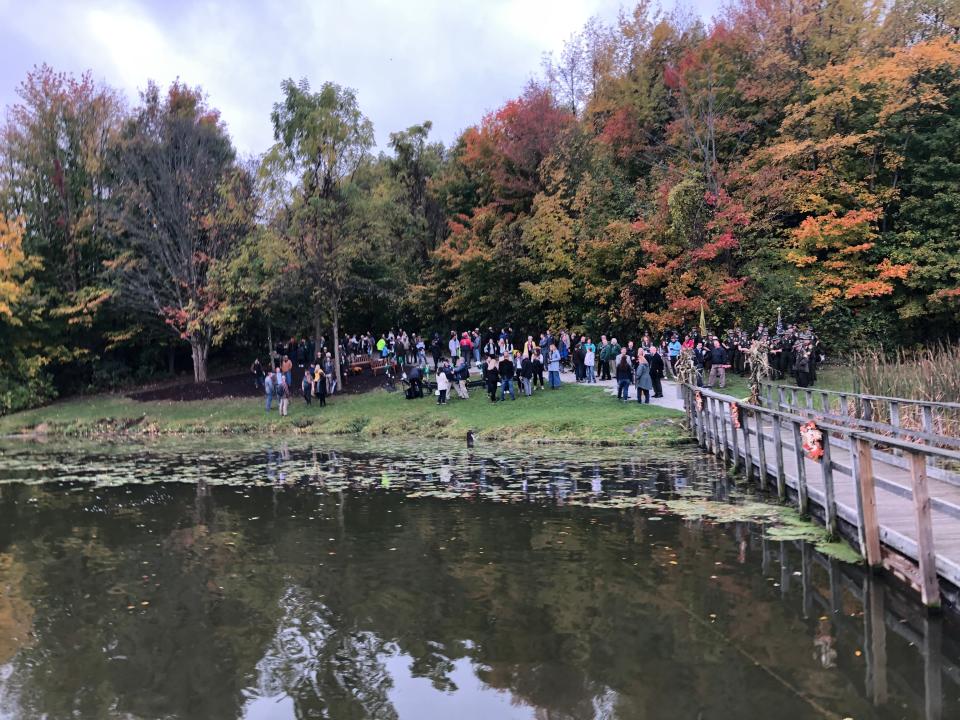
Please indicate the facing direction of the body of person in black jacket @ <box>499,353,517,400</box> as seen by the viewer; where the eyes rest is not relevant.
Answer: away from the camera

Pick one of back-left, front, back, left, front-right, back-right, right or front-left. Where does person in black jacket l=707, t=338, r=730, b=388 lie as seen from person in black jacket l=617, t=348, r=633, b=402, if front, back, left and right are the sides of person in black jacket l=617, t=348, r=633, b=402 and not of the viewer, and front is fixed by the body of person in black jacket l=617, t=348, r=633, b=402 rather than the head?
front-right

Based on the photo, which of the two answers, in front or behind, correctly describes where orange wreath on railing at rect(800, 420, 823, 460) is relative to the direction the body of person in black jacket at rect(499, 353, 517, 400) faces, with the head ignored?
behind

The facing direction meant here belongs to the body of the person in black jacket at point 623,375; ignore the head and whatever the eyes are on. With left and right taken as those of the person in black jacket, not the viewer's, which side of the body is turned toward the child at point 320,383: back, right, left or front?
left

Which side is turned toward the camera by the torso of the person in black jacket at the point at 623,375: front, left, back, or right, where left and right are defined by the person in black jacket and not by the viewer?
back

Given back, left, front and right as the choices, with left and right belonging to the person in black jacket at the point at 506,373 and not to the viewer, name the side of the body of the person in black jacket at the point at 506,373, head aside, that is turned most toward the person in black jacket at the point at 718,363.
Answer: right

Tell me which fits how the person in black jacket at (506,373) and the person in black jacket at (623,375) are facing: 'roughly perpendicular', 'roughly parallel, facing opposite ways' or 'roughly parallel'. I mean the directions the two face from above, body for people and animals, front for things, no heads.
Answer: roughly parallel

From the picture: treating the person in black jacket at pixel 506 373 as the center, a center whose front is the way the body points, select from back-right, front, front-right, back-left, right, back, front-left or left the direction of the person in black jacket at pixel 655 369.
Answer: right

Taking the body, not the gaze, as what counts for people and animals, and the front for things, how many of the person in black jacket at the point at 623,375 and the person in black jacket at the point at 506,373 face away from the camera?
2
